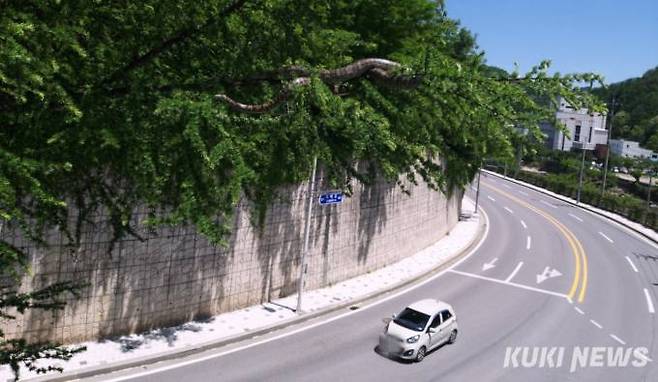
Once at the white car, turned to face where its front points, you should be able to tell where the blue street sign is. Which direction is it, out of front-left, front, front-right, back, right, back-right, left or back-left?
right

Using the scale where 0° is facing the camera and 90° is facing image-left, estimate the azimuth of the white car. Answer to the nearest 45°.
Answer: approximately 45°
